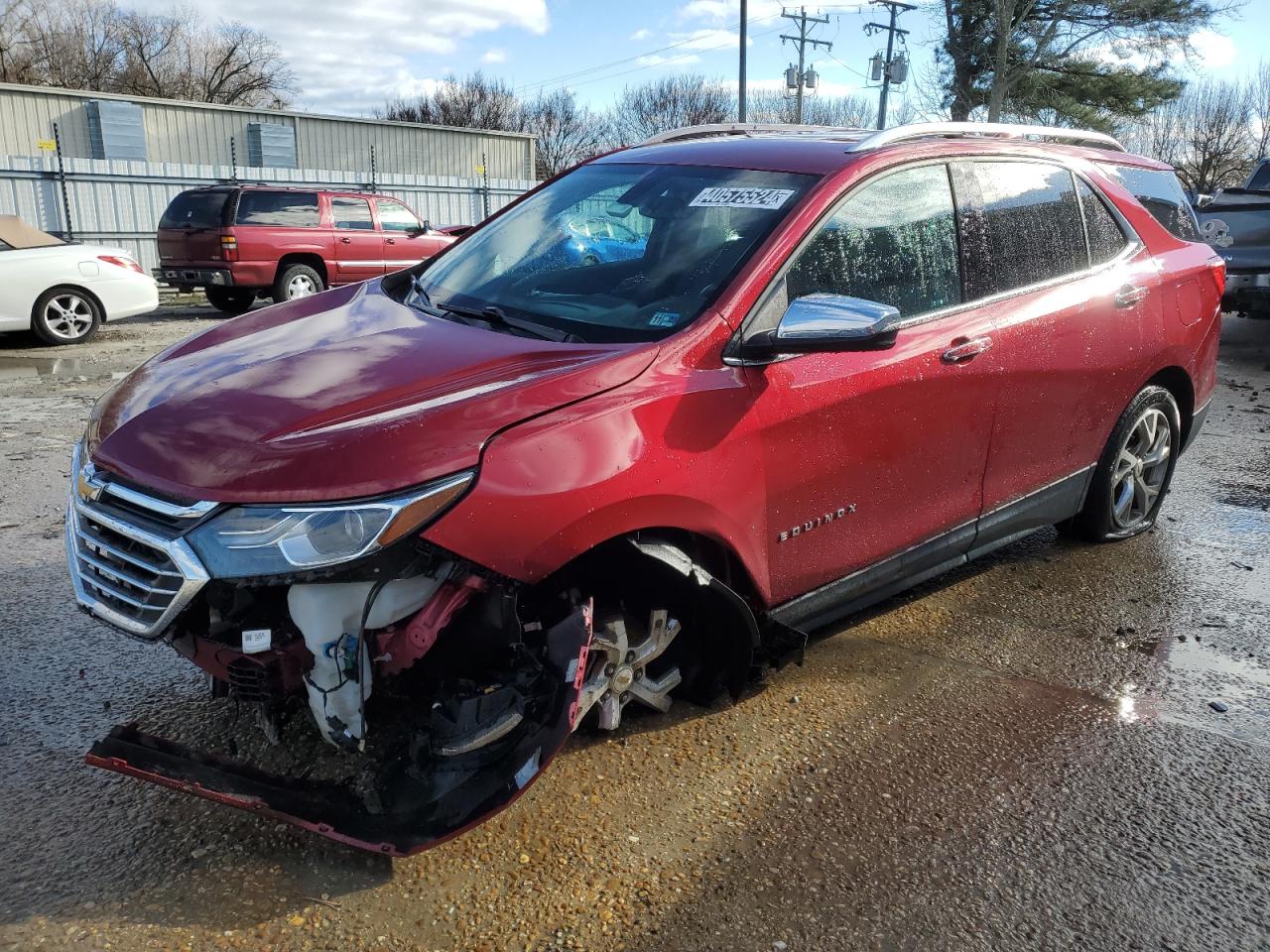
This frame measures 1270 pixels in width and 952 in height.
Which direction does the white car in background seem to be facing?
to the viewer's left

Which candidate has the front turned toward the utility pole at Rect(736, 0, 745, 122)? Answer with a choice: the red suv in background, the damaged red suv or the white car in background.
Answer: the red suv in background

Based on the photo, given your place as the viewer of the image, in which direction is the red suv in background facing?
facing away from the viewer and to the right of the viewer

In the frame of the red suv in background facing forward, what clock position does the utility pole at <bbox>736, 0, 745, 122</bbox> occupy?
The utility pole is roughly at 12 o'clock from the red suv in background.

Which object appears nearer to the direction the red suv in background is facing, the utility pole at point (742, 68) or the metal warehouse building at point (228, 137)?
the utility pole

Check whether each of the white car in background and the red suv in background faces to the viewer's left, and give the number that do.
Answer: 1

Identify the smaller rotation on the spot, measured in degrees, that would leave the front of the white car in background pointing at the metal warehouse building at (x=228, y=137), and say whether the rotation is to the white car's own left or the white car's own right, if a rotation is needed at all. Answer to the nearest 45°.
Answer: approximately 90° to the white car's own right

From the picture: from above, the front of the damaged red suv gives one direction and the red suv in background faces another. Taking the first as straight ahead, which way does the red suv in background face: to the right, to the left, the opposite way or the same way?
the opposite way

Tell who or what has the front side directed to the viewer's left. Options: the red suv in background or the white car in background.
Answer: the white car in background

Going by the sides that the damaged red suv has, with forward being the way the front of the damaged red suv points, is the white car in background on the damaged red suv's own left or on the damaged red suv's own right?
on the damaged red suv's own right

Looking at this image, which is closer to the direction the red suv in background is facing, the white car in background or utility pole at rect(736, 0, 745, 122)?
the utility pole

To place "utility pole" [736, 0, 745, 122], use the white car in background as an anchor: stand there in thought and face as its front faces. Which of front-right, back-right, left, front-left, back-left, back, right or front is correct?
back-right

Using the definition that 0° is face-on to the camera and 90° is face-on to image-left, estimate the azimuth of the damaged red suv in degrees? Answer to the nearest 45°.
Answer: approximately 45°
